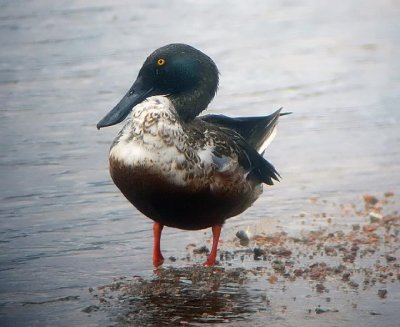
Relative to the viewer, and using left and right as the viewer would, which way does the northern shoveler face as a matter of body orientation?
facing the viewer and to the left of the viewer
